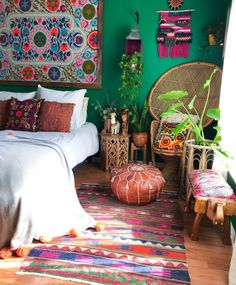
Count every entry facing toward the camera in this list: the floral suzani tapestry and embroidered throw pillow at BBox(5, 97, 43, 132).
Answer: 2

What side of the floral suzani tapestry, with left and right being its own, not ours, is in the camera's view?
front

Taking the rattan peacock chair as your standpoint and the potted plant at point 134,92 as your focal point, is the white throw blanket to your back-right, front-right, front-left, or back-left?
front-left

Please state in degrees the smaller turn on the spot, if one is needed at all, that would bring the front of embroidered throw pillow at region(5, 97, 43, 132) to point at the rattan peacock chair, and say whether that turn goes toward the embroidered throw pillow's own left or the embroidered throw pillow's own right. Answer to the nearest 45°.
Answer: approximately 90° to the embroidered throw pillow's own left

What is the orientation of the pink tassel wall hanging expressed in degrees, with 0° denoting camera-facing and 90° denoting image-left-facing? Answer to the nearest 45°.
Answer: approximately 0°

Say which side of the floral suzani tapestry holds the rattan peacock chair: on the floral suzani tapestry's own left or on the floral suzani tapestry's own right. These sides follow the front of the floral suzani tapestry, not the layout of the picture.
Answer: on the floral suzani tapestry's own left

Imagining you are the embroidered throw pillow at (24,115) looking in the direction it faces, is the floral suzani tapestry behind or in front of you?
behind

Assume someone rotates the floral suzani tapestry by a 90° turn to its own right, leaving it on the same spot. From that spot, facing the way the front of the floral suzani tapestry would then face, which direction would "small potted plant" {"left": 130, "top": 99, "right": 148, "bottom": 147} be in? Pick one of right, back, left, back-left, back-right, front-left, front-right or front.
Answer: back-left

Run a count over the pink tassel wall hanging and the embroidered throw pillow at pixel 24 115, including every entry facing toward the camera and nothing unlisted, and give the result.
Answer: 2

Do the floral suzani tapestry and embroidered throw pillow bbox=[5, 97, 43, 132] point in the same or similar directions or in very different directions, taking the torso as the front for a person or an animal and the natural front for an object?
same or similar directions

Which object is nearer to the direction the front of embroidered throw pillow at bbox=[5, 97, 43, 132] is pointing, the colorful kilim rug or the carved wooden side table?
the colorful kilim rug

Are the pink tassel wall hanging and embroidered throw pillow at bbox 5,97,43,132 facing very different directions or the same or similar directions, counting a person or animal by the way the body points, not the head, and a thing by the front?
same or similar directions
